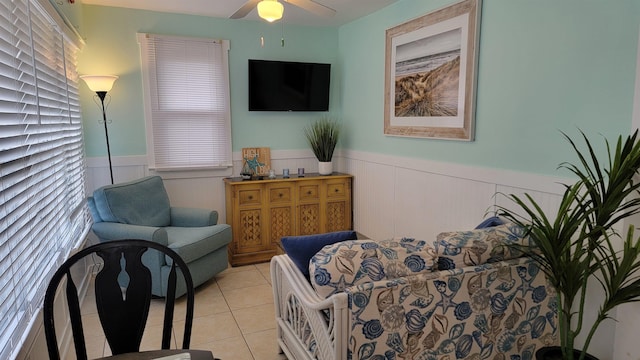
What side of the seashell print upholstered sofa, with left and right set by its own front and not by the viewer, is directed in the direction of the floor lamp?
front

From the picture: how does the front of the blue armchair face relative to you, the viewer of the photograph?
facing the viewer and to the right of the viewer

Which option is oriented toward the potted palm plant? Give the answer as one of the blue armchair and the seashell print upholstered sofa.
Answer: the blue armchair

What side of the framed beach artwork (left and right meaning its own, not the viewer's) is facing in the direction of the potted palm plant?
left

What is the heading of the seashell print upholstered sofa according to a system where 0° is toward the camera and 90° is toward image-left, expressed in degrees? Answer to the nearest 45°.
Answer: approximately 135°

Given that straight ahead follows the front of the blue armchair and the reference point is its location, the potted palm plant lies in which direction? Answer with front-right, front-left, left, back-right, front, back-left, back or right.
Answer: front

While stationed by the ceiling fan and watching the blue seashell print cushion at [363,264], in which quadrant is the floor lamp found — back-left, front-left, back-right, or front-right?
back-right

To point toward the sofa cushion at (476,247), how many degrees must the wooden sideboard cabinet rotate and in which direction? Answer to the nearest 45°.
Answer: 0° — it already faces it

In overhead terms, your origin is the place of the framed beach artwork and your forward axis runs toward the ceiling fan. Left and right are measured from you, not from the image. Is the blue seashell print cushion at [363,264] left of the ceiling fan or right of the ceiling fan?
left

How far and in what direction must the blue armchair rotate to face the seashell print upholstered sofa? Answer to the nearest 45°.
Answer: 0° — it already faces it

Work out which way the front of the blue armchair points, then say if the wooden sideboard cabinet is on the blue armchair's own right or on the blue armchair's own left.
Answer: on the blue armchair's own left

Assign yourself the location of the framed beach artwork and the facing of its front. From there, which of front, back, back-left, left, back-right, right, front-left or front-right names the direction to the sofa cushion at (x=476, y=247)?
front-left
